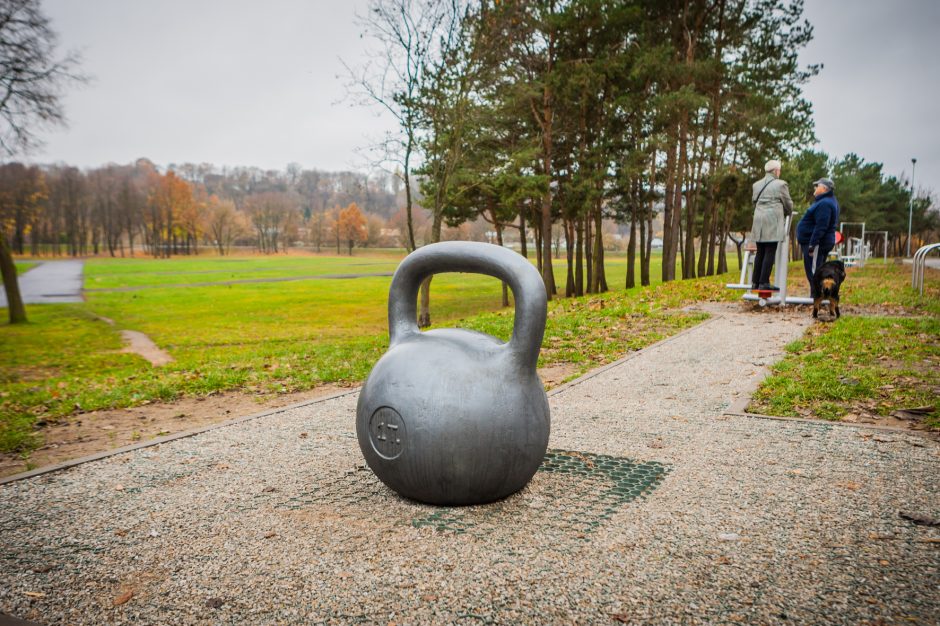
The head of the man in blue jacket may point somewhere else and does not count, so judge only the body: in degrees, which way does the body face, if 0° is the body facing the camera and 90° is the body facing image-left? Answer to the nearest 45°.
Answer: approximately 90°

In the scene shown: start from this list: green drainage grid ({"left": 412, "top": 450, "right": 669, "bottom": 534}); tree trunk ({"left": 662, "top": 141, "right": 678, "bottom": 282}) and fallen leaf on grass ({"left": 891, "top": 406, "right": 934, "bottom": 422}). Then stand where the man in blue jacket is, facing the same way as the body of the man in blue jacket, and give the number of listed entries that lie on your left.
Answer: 2

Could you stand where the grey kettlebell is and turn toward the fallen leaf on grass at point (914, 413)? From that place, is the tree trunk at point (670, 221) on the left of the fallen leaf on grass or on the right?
left

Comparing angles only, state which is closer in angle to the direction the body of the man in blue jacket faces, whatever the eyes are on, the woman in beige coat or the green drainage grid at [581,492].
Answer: the woman in beige coat

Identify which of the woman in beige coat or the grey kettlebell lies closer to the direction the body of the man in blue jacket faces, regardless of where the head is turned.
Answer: the woman in beige coat

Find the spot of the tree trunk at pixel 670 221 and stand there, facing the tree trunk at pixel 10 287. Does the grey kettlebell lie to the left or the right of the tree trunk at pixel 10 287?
left

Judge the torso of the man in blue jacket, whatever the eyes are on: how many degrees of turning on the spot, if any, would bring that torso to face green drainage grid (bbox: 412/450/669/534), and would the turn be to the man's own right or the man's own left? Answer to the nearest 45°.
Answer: approximately 90° to the man's own left

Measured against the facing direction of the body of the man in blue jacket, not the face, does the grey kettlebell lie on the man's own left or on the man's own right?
on the man's own left

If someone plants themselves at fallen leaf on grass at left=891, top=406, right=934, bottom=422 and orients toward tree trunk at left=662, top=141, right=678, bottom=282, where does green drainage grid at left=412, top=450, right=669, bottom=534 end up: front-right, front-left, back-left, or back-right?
back-left

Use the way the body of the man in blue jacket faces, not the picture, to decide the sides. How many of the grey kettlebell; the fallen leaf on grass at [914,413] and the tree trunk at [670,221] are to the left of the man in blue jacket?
2
